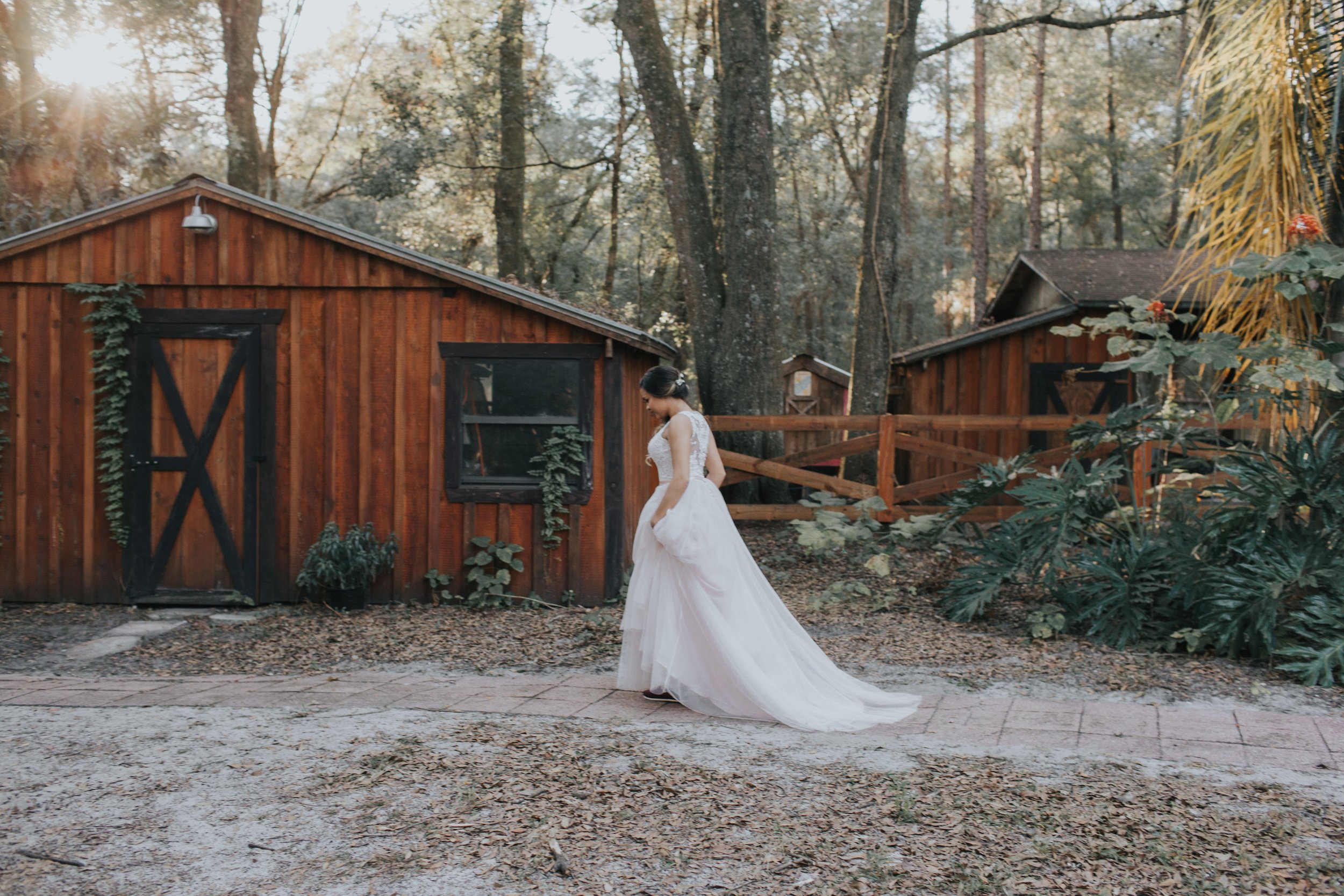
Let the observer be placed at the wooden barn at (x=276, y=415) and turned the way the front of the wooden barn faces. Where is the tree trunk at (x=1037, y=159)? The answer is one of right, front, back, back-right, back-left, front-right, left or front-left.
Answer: back-left

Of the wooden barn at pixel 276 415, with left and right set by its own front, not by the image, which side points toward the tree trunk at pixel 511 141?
back

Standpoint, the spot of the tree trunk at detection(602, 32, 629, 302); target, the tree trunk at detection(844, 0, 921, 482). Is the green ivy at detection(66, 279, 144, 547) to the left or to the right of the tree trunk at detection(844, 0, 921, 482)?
right

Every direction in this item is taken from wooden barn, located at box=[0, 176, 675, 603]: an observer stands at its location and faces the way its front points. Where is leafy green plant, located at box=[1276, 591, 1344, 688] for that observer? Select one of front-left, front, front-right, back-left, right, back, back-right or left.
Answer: front-left

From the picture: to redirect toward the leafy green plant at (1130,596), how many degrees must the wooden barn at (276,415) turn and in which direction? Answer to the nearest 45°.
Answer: approximately 45° to its left

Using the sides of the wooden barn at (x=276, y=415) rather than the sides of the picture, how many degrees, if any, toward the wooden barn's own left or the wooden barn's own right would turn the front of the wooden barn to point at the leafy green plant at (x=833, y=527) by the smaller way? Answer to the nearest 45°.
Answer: approximately 90° to the wooden barn's own left

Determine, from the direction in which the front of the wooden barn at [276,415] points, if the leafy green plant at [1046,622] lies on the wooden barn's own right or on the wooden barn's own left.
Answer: on the wooden barn's own left

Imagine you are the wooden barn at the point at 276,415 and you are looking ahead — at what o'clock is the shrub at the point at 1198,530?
The shrub is roughly at 10 o'clock from the wooden barn.

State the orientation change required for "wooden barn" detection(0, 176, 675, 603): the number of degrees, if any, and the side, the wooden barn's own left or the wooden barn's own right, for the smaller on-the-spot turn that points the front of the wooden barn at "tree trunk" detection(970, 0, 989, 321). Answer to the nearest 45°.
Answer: approximately 135° to the wooden barn's own left

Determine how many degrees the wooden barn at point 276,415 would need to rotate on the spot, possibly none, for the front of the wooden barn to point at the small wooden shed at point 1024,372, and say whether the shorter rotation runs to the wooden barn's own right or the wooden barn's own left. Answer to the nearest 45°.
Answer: approximately 90° to the wooden barn's own left

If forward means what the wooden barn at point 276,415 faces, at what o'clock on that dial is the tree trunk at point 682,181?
The tree trunk is roughly at 8 o'clock from the wooden barn.

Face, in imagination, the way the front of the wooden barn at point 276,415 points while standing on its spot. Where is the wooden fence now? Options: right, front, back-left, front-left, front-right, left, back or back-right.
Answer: left

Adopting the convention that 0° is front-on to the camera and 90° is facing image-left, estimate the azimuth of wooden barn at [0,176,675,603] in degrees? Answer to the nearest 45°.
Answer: approximately 0°
